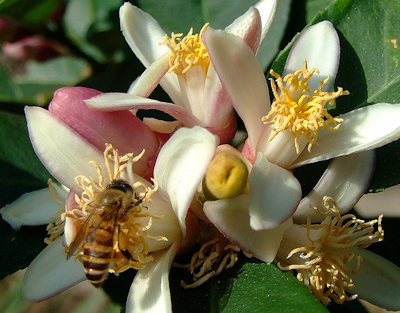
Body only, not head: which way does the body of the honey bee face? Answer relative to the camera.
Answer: away from the camera

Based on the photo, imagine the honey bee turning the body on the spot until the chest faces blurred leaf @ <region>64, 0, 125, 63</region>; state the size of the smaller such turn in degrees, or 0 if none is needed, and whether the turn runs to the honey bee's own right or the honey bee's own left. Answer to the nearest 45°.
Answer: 0° — it already faces it

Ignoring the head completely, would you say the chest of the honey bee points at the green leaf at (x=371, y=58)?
no

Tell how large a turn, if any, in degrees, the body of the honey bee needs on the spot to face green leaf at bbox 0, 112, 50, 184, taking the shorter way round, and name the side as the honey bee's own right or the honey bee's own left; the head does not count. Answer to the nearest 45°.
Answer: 0° — it already faces it

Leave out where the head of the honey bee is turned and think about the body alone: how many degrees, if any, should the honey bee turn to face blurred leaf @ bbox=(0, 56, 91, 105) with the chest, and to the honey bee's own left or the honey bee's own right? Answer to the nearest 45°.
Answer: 0° — it already faces it

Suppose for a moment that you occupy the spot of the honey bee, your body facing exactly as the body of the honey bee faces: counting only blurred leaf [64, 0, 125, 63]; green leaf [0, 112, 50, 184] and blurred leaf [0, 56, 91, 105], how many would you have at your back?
0
